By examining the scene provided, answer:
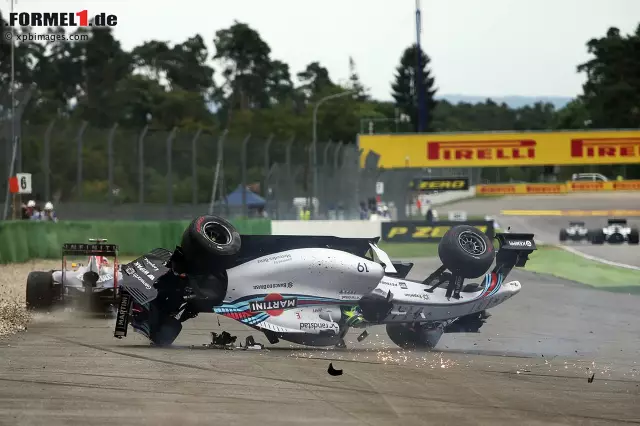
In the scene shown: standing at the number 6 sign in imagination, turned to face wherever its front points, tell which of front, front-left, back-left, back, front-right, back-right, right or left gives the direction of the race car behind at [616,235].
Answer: left

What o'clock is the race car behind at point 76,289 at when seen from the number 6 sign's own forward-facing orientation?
The race car behind is roughly at 12 o'clock from the number 6 sign.

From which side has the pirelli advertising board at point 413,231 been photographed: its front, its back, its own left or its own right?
front

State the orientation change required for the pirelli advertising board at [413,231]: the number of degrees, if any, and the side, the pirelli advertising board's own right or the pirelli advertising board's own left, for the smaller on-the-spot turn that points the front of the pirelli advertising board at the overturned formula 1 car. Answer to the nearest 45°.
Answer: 0° — it already faces it

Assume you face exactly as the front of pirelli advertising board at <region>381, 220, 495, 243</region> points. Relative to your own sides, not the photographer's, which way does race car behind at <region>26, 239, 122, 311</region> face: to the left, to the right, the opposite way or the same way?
the opposite way

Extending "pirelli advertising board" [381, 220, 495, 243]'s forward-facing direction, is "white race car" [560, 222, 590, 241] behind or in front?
behind

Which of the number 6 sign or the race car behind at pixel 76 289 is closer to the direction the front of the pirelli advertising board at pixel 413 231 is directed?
the race car behind

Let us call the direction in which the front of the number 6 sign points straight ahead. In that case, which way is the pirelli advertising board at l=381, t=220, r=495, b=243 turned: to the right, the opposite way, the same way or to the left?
the same way

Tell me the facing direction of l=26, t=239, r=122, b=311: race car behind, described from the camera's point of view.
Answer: facing away from the viewer

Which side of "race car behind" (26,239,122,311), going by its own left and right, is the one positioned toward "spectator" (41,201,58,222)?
front

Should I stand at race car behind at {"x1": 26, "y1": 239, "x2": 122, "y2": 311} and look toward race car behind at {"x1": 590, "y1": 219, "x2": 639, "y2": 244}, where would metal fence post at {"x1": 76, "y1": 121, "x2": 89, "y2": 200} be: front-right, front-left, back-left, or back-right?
front-left

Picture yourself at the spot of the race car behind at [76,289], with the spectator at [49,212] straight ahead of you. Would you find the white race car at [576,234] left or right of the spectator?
right

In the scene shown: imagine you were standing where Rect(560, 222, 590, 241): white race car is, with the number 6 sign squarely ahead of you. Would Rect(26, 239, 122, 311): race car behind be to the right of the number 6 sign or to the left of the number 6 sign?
left
